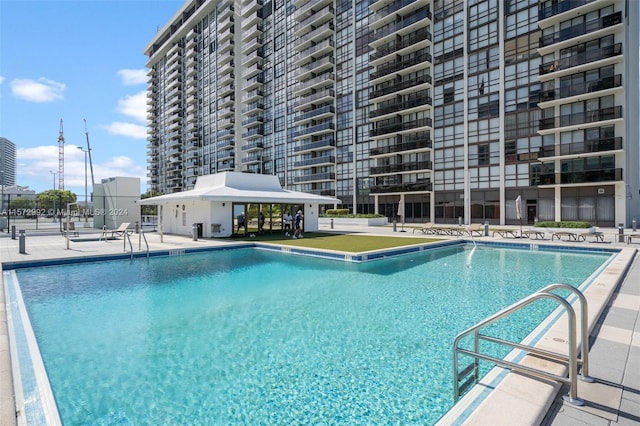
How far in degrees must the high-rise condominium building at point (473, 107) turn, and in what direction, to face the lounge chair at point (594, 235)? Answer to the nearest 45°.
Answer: approximately 45° to its left

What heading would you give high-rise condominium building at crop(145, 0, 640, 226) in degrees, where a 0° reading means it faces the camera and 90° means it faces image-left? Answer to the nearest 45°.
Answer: approximately 45°

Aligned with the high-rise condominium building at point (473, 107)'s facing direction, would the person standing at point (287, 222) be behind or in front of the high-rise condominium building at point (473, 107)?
in front

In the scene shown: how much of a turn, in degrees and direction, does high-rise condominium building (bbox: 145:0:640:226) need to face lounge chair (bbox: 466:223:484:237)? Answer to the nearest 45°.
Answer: approximately 45° to its left

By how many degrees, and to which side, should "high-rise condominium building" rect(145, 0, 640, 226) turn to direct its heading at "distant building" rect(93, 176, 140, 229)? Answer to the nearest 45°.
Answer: approximately 45° to its right

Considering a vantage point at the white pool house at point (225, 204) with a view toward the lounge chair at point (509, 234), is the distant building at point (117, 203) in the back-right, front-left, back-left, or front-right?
back-left

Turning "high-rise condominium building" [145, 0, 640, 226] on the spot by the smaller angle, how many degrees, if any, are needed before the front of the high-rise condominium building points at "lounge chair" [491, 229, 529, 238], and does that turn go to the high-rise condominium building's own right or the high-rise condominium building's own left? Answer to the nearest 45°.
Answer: approximately 45° to the high-rise condominium building's own left

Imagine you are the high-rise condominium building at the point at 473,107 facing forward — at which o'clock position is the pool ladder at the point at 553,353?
The pool ladder is roughly at 11 o'clock from the high-rise condominium building.

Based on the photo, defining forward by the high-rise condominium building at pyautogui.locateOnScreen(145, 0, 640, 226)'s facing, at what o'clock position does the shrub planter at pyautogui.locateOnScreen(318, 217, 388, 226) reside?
The shrub planter is roughly at 1 o'clock from the high-rise condominium building.

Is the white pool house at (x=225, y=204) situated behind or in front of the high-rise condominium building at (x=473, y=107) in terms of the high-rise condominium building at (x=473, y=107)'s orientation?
in front
